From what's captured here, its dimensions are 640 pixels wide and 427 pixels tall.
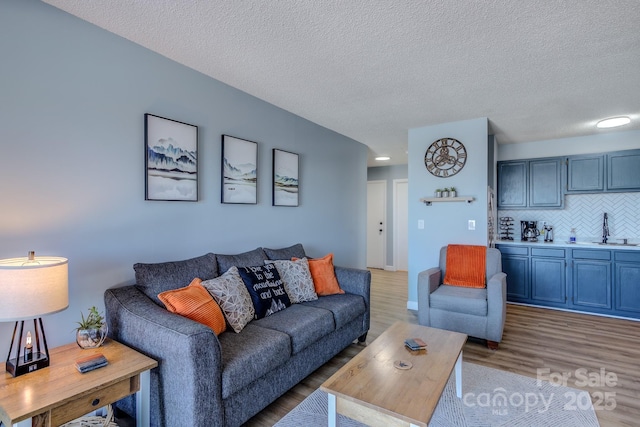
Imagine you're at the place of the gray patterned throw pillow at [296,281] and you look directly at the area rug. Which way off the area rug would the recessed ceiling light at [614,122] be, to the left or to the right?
left

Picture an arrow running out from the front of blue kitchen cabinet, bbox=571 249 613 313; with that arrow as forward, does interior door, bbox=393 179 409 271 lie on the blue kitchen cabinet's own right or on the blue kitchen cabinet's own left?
on the blue kitchen cabinet's own right

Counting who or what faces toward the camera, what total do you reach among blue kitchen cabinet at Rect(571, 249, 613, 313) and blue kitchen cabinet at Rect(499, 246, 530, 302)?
2

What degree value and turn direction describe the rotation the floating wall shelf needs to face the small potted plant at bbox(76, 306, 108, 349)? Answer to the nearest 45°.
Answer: approximately 45° to its right

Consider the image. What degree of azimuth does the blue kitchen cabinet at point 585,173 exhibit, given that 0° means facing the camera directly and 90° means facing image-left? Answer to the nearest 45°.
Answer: approximately 0°

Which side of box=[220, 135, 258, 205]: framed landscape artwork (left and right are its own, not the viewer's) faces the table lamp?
right

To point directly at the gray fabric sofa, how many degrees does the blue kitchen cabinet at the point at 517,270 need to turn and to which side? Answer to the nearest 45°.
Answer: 0° — it already faces it
